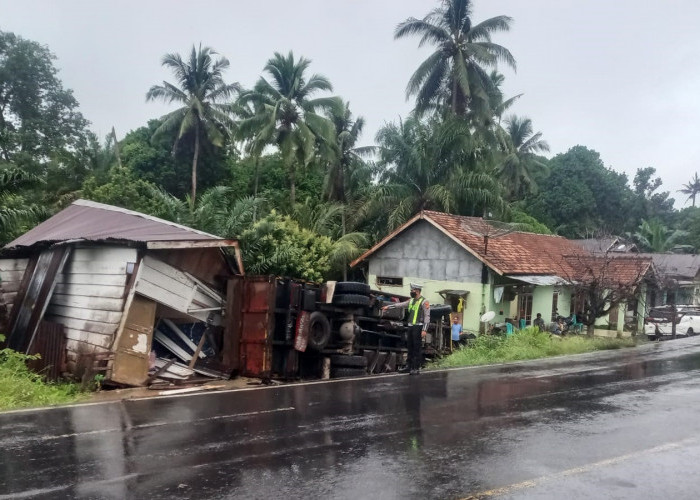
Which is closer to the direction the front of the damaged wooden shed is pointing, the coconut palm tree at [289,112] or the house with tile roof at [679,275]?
the house with tile roof

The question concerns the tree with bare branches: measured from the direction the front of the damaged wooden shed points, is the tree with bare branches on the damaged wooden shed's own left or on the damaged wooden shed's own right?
on the damaged wooden shed's own left

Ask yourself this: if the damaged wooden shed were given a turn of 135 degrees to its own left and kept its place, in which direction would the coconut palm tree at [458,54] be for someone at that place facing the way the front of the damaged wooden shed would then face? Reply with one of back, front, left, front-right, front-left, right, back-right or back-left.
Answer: front-right

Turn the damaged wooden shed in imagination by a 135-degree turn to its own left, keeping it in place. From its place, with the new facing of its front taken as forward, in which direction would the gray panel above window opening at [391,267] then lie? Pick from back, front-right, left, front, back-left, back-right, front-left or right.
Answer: front-right

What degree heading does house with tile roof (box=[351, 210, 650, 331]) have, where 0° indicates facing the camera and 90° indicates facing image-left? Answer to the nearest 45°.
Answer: approximately 315°

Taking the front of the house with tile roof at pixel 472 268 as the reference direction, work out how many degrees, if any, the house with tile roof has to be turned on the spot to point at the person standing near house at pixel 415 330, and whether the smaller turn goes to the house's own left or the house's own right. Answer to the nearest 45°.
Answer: approximately 45° to the house's own right

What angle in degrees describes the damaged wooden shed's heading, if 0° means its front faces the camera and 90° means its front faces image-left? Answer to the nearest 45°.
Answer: approximately 315°

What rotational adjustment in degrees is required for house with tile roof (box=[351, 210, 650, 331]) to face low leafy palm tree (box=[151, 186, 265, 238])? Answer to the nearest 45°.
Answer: approximately 90° to its right

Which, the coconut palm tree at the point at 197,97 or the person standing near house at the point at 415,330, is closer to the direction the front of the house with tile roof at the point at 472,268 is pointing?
the person standing near house

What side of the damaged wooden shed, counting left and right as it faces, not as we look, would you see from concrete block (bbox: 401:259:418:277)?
left

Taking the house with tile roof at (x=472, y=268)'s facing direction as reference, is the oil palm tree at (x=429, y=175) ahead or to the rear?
to the rear

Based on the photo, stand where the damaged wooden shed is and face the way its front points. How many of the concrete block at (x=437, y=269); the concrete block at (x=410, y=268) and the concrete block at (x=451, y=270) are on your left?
3

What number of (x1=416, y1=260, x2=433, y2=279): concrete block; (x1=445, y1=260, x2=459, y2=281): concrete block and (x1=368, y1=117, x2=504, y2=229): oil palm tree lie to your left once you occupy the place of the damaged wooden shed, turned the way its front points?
3

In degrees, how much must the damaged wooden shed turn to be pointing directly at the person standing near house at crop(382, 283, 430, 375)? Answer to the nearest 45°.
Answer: approximately 45° to its left
